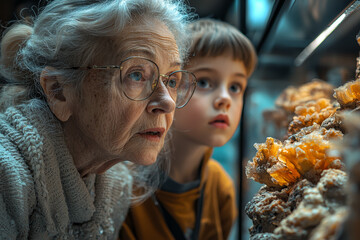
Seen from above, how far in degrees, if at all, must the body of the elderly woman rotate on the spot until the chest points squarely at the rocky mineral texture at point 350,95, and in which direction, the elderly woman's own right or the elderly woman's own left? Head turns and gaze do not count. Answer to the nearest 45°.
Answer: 0° — they already face it

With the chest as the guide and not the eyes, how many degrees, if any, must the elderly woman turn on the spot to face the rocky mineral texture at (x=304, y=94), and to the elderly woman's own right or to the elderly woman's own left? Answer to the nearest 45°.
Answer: approximately 45° to the elderly woman's own left

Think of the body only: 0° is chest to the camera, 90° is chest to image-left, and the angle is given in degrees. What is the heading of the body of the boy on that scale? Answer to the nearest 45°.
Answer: approximately 315°

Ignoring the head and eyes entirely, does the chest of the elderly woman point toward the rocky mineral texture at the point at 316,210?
yes
